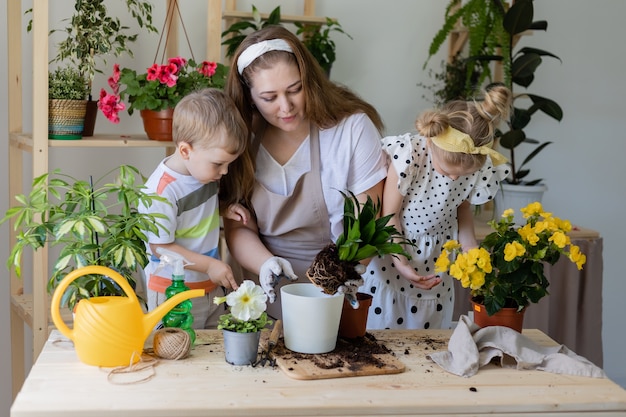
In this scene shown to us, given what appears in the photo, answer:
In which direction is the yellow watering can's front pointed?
to the viewer's right

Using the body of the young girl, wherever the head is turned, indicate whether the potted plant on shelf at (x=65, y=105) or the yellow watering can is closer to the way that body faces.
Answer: the yellow watering can

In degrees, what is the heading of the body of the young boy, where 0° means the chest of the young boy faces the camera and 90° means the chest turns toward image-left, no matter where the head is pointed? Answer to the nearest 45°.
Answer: approximately 315°

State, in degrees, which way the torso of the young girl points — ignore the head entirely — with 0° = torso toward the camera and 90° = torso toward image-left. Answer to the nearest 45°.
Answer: approximately 0°

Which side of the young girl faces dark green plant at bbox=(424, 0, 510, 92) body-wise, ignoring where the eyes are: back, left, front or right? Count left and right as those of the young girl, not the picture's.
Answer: back

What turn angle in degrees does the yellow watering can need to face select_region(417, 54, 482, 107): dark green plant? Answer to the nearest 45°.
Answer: approximately 45° to its left

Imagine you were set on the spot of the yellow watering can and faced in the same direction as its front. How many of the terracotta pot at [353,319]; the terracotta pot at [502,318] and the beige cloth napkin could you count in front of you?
3

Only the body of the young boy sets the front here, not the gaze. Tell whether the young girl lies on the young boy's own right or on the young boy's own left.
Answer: on the young boy's own left

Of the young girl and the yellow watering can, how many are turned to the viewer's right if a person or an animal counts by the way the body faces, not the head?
1
